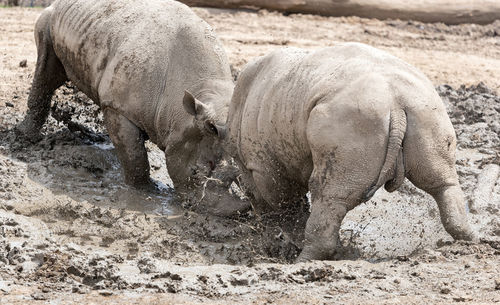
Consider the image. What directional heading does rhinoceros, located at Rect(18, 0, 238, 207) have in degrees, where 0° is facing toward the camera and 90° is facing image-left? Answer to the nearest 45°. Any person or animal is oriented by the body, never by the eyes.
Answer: approximately 315°

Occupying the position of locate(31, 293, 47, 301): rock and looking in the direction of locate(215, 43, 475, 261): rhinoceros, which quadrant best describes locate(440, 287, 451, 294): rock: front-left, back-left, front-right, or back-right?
front-right

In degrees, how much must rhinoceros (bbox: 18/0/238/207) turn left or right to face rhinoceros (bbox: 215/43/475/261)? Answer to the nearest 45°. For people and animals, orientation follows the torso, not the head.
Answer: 0° — it already faces it

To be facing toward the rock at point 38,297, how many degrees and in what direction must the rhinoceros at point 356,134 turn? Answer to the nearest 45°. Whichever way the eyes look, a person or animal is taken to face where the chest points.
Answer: approximately 90° to its left

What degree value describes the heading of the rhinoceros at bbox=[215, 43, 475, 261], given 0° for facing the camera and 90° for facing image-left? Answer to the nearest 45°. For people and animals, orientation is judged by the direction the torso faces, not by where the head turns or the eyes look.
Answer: approximately 135°

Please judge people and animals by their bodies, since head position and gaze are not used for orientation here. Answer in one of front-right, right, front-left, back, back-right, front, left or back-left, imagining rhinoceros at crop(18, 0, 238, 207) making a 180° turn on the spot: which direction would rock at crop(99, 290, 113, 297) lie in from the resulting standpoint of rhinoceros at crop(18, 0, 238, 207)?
back-left

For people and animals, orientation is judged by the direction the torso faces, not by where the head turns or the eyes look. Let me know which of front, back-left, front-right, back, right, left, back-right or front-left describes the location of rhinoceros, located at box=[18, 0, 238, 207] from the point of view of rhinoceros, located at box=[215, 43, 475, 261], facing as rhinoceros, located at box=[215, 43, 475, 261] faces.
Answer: front

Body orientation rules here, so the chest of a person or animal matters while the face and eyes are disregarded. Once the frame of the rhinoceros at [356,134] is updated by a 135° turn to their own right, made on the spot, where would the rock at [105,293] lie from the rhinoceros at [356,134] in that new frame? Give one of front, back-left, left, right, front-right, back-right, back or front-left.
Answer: back-right

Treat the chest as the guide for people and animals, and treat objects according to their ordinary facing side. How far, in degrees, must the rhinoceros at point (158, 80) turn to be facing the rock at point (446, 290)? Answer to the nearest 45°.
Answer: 0° — it already faces it

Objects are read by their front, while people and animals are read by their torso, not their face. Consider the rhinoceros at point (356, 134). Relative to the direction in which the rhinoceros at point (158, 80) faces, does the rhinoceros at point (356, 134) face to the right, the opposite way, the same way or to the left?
the opposite way

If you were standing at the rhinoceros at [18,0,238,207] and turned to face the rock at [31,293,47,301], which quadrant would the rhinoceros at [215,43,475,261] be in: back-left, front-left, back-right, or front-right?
front-left
